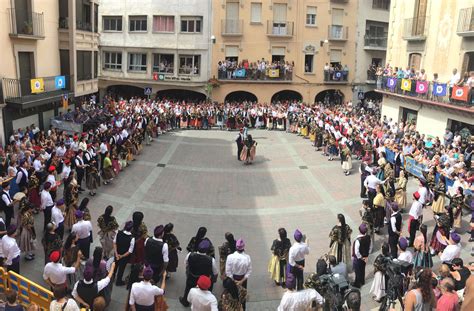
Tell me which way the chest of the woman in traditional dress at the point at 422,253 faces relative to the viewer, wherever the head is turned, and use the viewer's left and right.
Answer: facing away from the viewer and to the left of the viewer

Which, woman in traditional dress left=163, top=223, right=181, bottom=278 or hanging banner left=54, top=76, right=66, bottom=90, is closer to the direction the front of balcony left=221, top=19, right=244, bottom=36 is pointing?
the woman in traditional dress

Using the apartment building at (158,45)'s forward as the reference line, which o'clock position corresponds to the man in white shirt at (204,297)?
The man in white shirt is roughly at 12 o'clock from the apartment building.

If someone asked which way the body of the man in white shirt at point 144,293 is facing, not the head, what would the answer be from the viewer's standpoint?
away from the camera

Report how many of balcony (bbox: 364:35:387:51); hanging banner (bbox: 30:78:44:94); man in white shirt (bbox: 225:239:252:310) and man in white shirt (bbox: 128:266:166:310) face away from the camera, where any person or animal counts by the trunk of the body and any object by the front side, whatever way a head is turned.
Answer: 2

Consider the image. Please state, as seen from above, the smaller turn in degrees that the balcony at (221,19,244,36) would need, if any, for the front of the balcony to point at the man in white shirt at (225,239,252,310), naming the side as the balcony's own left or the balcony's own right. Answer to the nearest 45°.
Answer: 0° — it already faces them

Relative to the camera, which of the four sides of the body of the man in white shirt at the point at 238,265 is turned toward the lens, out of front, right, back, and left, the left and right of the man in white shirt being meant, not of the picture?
back

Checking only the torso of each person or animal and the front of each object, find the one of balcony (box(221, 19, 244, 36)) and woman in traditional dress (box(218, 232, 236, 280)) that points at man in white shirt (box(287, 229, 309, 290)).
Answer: the balcony

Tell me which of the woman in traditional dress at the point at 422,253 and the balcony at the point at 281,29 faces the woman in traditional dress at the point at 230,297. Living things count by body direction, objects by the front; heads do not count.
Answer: the balcony

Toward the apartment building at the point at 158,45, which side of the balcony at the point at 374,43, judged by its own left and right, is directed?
right

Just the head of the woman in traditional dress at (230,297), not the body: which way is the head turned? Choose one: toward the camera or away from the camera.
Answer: away from the camera

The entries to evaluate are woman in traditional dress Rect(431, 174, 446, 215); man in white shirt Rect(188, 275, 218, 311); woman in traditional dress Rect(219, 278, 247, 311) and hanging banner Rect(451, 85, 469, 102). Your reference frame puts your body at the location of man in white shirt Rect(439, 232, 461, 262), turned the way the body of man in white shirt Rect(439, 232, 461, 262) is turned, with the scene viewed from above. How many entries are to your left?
2

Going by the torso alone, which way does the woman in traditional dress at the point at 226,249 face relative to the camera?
away from the camera

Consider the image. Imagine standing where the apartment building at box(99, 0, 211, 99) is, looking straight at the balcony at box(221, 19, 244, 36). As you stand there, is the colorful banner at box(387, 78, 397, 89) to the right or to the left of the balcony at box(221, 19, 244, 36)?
right

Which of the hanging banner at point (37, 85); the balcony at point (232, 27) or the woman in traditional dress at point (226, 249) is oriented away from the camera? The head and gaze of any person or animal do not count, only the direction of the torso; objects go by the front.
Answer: the woman in traditional dress

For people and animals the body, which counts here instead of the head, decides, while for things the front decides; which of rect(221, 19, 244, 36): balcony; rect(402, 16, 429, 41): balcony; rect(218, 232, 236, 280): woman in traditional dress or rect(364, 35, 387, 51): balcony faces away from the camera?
the woman in traditional dress
